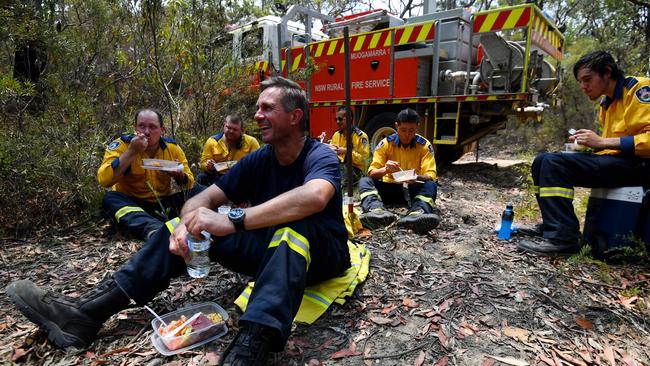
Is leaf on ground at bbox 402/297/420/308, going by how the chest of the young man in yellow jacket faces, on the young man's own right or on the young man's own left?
on the young man's own left

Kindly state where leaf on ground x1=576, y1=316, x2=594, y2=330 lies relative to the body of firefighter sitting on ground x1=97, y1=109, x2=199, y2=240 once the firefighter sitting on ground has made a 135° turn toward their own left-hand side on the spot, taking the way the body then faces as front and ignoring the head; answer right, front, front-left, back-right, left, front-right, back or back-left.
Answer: right

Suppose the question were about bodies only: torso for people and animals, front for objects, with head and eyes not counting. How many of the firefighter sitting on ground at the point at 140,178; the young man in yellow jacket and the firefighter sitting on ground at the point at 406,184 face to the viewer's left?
1

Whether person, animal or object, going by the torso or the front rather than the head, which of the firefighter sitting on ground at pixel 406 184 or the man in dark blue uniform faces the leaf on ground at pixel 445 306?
the firefighter sitting on ground

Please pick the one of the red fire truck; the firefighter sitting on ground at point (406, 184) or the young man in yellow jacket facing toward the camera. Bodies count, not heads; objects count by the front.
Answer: the firefighter sitting on ground

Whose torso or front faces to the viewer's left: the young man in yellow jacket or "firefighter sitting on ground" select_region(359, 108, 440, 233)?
the young man in yellow jacket

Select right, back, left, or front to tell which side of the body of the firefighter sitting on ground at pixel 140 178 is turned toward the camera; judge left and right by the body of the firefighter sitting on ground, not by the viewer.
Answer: front

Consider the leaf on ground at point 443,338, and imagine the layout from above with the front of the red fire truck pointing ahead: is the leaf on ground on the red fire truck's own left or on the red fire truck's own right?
on the red fire truck's own left

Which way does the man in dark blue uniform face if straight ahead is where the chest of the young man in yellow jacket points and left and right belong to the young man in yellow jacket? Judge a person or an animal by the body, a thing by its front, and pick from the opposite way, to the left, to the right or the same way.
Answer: to the left

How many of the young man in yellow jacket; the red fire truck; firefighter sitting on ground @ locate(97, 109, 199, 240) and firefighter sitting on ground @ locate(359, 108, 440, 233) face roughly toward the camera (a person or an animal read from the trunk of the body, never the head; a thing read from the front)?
2

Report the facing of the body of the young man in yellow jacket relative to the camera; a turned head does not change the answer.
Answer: to the viewer's left

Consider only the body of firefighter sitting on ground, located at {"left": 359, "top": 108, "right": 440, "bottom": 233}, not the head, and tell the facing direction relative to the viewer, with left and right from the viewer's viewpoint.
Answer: facing the viewer

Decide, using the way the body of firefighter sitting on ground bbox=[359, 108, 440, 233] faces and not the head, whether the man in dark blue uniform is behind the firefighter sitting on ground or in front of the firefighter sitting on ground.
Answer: in front
